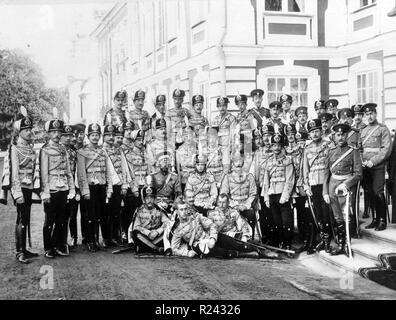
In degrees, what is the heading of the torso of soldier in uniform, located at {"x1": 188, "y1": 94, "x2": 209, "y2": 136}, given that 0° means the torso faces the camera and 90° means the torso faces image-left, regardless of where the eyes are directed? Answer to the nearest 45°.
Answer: approximately 0°

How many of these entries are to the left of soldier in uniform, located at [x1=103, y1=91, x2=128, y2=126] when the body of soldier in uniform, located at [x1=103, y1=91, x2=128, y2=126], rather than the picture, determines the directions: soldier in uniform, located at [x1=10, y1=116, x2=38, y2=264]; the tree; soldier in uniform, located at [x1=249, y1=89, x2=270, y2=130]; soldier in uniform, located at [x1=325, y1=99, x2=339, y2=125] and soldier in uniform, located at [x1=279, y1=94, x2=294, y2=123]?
3

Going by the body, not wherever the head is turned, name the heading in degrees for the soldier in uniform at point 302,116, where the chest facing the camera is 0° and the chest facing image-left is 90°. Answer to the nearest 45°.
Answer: approximately 0°

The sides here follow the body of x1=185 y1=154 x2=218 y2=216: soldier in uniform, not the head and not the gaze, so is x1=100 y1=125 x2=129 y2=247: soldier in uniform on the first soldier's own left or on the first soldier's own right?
on the first soldier's own right

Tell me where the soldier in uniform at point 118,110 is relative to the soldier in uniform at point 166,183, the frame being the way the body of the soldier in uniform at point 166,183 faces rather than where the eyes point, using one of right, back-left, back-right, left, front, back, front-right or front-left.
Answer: back-right

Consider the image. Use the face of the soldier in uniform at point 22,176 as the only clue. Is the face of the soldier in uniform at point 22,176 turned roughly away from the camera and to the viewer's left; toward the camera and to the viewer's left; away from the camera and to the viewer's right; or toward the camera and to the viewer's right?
toward the camera and to the viewer's right

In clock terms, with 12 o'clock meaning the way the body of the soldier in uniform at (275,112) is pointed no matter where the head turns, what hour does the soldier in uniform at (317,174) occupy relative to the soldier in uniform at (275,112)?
the soldier in uniform at (317,174) is roughly at 11 o'clock from the soldier in uniform at (275,112).
